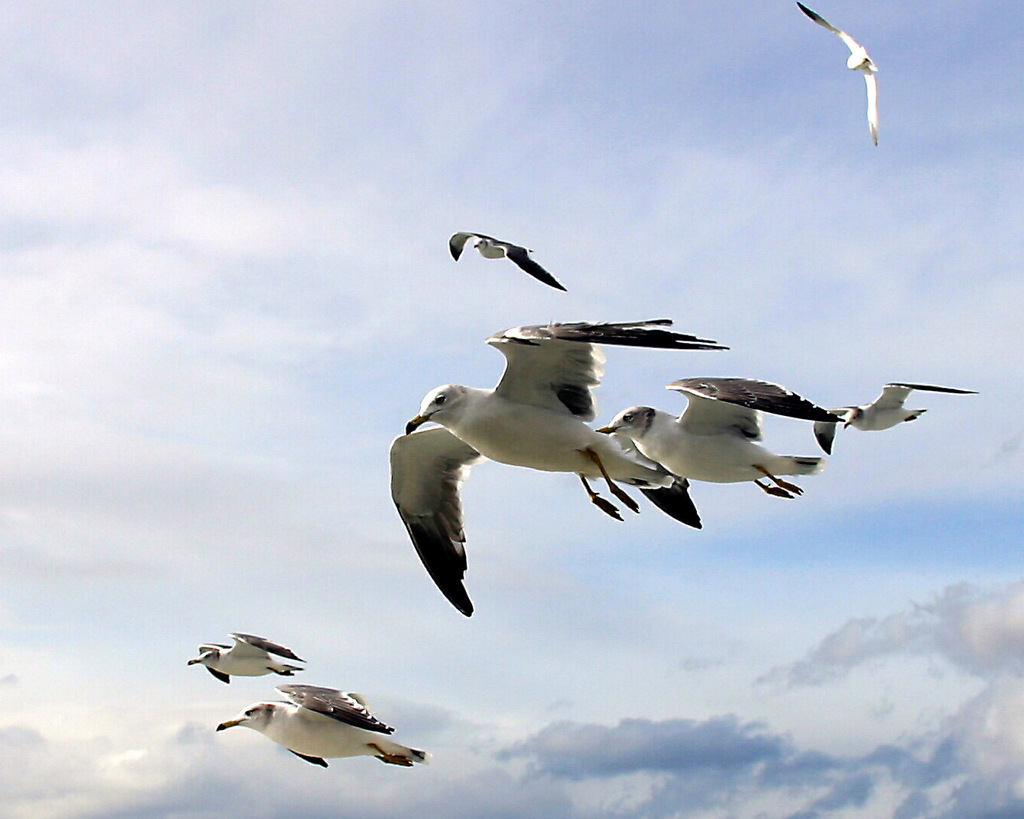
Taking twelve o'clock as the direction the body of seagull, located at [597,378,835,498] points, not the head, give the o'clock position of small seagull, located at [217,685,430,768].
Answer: The small seagull is roughly at 1 o'clock from the seagull.

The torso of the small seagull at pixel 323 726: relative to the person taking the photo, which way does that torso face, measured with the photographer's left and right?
facing to the left of the viewer

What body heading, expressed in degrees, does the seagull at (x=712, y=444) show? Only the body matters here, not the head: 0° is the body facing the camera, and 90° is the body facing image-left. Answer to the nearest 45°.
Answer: approximately 90°

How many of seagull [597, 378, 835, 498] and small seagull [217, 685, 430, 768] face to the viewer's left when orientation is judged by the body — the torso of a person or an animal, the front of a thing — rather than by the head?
2

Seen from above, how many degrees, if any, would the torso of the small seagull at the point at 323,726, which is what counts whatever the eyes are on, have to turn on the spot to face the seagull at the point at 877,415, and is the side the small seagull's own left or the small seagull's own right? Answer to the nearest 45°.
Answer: approximately 180°
